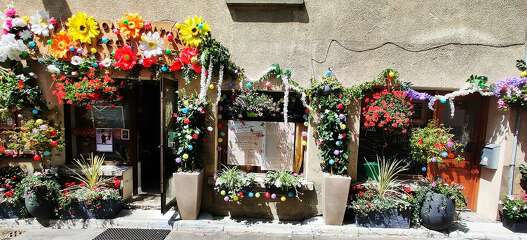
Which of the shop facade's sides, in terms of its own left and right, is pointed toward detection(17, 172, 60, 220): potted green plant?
right

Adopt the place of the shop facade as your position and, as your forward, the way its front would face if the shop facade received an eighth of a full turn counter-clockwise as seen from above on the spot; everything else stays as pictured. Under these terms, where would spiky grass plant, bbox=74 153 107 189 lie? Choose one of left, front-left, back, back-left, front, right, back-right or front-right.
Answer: back-right

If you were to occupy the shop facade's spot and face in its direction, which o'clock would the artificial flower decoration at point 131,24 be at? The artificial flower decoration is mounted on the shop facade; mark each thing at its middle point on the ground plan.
The artificial flower decoration is roughly at 3 o'clock from the shop facade.

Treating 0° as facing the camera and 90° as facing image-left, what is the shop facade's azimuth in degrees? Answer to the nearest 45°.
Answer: approximately 0°

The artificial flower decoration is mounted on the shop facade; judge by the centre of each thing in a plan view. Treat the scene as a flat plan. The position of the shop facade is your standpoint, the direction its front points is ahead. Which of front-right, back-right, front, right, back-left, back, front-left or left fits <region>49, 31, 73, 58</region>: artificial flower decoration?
right

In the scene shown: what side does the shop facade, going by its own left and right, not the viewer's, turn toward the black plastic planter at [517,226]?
left

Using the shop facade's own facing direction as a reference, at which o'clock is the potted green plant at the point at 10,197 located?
The potted green plant is roughly at 3 o'clock from the shop facade.

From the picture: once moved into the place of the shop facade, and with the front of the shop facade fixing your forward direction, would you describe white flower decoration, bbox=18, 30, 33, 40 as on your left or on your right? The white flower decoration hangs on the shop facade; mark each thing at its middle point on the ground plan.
on your right

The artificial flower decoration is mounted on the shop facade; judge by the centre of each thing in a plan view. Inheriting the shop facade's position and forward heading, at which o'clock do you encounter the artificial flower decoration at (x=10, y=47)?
The artificial flower decoration is roughly at 3 o'clock from the shop facade.
